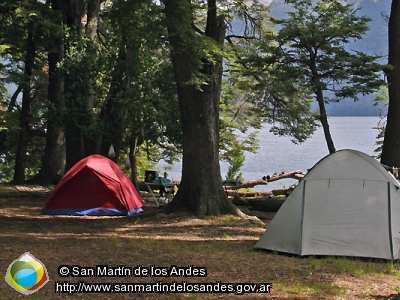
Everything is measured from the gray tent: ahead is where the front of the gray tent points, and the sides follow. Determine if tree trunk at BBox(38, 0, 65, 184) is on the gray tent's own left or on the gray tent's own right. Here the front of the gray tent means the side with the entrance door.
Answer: on the gray tent's own right

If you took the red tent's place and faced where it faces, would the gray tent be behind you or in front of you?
in front

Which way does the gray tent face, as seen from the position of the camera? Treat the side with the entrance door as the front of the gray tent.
facing the viewer

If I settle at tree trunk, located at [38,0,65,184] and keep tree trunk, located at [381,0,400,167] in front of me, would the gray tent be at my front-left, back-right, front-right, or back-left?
front-right

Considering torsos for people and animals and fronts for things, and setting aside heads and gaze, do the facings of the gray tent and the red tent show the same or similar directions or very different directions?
same or similar directions

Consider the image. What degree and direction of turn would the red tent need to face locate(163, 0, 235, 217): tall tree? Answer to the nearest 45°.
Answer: approximately 45° to its left

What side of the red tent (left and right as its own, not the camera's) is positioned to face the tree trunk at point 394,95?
left
